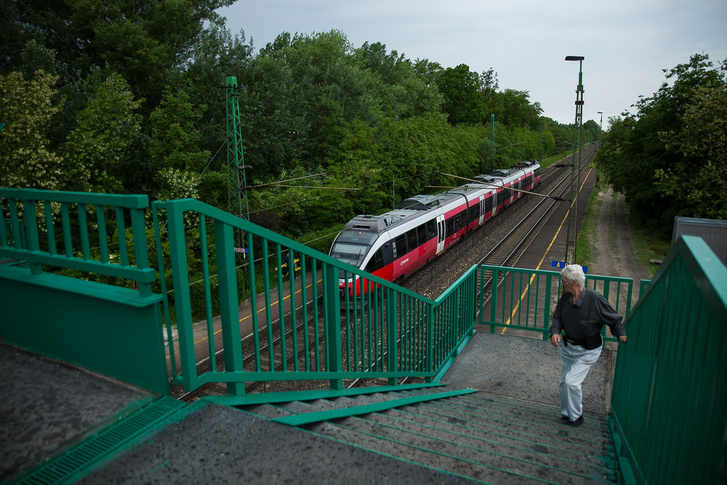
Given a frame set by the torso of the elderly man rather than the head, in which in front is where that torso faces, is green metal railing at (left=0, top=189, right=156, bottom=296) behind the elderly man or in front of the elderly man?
in front

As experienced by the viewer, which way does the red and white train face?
facing the viewer and to the left of the viewer

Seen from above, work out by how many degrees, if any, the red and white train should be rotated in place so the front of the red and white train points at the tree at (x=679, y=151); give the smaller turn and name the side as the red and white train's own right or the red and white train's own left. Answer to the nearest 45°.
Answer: approximately 180°

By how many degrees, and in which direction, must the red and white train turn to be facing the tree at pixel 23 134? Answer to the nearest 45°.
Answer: approximately 45° to its right

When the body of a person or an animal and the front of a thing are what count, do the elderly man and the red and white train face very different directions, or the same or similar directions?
same or similar directions

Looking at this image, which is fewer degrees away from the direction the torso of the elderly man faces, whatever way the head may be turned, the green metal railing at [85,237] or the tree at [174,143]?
the green metal railing

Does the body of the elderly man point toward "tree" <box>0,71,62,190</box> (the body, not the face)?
no

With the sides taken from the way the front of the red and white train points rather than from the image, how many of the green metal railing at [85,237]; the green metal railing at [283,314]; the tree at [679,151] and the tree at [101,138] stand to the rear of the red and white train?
1

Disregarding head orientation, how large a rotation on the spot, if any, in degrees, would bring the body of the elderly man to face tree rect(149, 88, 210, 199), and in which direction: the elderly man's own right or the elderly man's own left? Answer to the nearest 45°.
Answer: approximately 90° to the elderly man's own right

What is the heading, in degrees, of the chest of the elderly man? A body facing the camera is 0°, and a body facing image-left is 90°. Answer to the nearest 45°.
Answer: approximately 45°

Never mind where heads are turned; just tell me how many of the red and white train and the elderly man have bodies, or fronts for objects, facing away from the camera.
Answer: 0

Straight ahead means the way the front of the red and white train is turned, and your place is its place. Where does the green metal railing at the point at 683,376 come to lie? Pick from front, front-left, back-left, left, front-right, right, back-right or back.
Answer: front-left

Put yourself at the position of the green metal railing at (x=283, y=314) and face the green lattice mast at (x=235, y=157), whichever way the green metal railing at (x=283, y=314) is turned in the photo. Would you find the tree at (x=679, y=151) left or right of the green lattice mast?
right

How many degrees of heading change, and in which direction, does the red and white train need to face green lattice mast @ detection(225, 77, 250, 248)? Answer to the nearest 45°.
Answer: approximately 45° to its right

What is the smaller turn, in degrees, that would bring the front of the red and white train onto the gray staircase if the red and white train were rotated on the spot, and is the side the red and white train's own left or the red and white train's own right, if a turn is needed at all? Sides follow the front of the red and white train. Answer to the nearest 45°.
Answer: approximately 45° to the red and white train's own left
